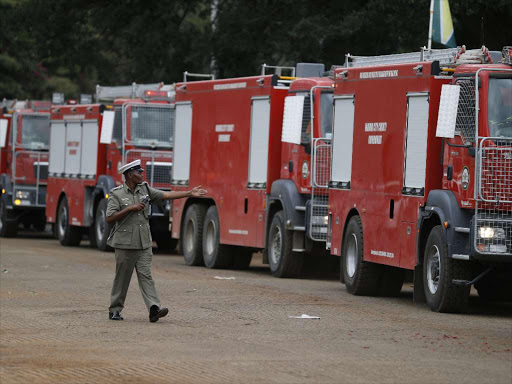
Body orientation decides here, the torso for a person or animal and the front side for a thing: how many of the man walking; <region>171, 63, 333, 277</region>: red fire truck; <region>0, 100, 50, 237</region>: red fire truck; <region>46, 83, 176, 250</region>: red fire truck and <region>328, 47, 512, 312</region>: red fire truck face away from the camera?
0

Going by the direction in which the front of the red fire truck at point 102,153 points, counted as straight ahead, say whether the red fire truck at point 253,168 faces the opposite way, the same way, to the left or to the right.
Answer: the same way

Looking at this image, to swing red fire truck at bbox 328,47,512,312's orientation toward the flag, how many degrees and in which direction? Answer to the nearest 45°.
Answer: approximately 135° to its left

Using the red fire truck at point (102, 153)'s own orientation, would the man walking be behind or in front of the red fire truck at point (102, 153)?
in front

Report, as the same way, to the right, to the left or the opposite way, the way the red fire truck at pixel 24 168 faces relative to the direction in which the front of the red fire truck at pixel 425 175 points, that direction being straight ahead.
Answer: the same way

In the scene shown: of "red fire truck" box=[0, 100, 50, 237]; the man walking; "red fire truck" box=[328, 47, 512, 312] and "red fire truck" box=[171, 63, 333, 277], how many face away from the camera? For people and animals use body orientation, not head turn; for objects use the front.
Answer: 0

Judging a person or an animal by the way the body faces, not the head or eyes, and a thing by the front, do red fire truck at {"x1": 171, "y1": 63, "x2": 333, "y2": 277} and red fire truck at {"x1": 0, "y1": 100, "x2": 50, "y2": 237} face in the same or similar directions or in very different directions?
same or similar directions

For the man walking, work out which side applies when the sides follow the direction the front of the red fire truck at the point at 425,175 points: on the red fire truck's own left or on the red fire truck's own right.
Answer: on the red fire truck's own right

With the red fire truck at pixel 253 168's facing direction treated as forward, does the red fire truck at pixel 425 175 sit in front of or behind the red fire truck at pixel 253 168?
in front

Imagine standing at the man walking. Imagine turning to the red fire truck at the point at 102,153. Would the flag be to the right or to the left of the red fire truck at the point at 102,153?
right
